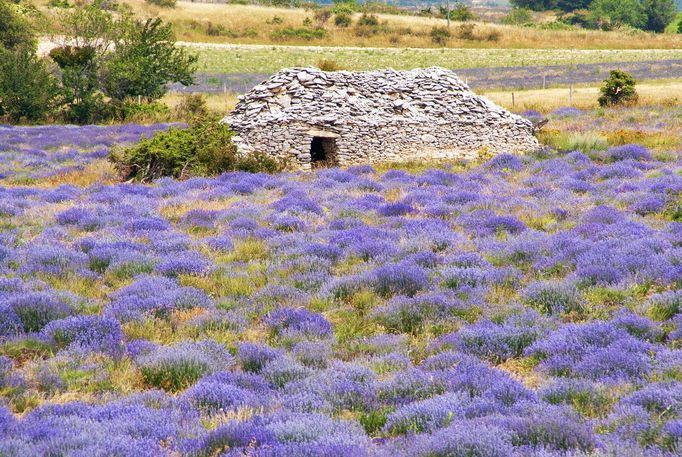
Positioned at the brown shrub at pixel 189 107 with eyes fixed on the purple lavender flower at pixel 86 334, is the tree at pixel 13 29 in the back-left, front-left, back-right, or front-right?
back-right

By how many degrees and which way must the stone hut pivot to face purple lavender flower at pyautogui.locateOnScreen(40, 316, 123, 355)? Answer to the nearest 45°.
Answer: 0° — it already faces it

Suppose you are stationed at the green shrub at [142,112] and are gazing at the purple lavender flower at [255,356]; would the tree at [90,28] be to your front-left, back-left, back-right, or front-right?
back-right

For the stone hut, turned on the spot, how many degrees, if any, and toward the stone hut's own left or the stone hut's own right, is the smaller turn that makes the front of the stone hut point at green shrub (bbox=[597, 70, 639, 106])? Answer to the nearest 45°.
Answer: approximately 135° to the stone hut's own left

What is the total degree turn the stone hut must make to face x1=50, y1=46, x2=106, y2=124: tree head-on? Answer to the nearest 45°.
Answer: approximately 135° to its right

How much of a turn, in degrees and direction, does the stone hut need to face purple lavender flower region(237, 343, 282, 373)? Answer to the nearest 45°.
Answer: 0° — it already faces it

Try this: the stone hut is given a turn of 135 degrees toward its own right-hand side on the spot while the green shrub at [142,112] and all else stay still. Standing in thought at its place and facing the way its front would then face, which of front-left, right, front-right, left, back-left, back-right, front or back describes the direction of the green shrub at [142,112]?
front

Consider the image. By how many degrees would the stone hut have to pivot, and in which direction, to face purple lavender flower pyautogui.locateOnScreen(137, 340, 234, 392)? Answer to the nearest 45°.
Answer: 0° — it already faces it

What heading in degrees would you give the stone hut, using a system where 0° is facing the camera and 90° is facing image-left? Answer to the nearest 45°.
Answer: approximately 0°

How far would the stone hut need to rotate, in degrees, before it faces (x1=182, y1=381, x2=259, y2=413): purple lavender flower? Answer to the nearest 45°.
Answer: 0° — it already faces it
